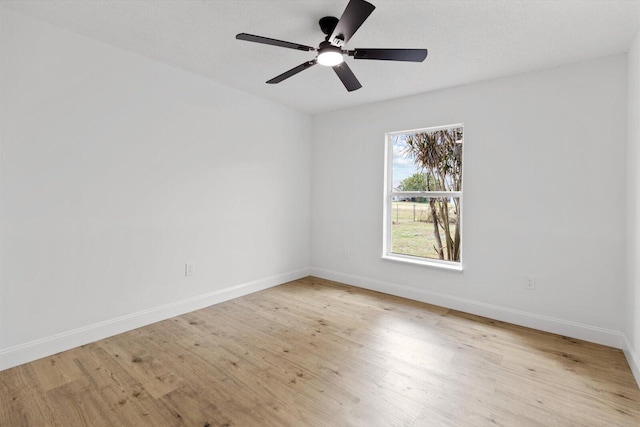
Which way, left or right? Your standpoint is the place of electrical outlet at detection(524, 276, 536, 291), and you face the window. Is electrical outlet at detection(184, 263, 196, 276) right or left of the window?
left

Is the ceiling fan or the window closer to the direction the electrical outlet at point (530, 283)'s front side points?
the ceiling fan

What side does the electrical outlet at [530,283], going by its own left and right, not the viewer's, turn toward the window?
right

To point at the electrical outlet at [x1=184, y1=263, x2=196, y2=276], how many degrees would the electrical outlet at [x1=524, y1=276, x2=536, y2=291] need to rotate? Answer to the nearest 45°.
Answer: approximately 45° to its right

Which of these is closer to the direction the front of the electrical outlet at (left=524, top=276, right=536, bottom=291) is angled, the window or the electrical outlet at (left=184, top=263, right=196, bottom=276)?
the electrical outlet

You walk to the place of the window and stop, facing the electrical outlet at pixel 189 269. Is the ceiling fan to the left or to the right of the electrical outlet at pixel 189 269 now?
left

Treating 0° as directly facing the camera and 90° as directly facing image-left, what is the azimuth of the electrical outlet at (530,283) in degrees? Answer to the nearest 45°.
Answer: approximately 0°

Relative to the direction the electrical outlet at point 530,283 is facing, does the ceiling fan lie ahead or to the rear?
ahead
